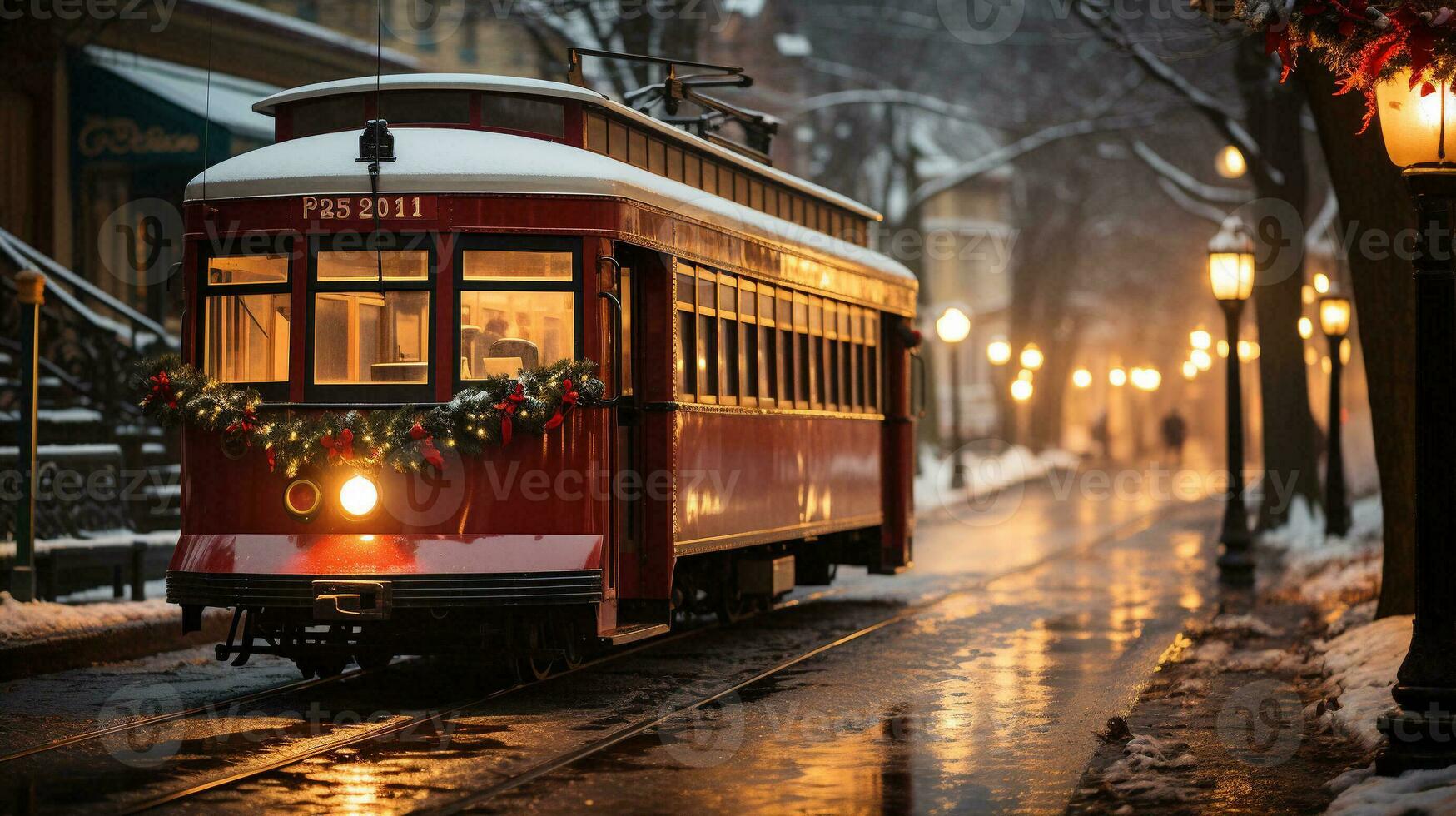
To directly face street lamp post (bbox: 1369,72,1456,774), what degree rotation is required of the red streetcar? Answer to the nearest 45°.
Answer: approximately 90° to its left

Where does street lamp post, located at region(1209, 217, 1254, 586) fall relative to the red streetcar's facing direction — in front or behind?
behind

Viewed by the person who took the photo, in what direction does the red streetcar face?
facing the viewer and to the left of the viewer

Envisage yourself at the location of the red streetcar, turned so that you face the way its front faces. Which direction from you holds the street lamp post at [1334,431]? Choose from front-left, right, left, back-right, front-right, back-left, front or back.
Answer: back

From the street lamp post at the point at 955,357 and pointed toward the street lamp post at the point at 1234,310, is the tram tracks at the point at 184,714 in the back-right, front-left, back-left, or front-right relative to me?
front-right

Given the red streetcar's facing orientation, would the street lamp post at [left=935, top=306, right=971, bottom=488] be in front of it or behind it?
behind

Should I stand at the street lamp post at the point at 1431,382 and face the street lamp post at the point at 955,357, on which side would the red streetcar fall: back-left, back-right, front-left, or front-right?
front-left
